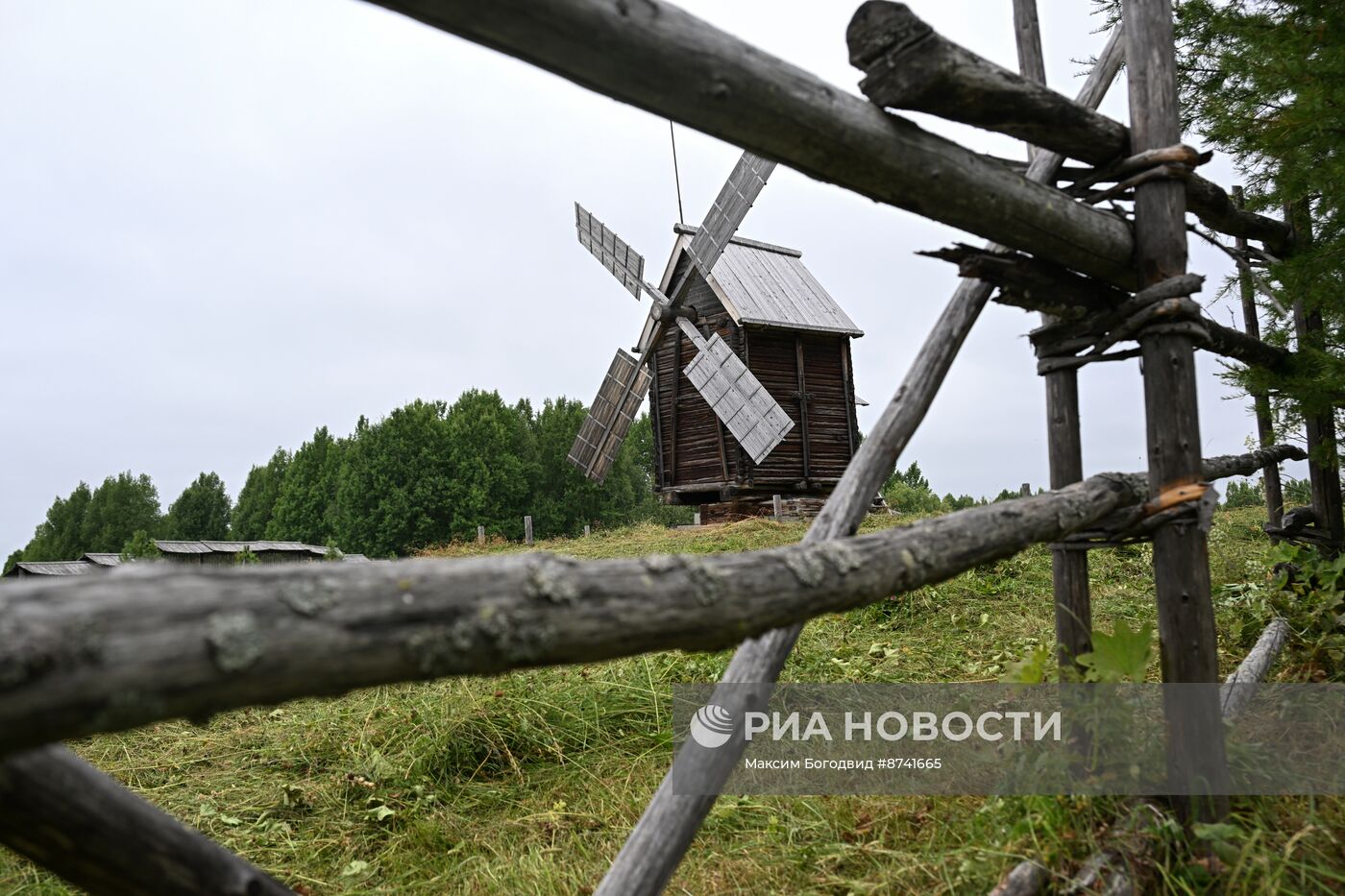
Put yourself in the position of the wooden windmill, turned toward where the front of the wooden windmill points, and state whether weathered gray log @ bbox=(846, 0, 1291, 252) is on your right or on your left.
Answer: on your left

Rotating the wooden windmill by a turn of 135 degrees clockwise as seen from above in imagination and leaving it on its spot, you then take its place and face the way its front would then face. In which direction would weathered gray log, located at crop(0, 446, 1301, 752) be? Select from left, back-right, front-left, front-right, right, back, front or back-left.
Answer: back

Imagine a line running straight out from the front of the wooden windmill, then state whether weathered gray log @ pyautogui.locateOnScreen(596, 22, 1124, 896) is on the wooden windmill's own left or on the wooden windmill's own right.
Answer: on the wooden windmill's own left

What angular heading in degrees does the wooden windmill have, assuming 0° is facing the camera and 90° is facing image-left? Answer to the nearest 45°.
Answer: approximately 45°

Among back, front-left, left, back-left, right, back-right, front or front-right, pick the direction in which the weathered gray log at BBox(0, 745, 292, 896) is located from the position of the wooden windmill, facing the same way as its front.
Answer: front-left

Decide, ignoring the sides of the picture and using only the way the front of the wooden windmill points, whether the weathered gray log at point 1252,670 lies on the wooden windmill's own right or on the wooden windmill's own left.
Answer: on the wooden windmill's own left
